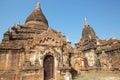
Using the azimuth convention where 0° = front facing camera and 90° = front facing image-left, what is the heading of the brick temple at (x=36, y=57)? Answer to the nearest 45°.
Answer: approximately 0°
